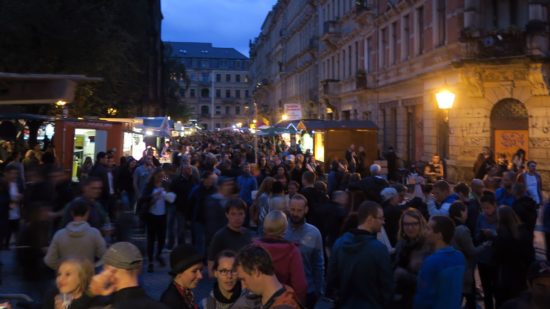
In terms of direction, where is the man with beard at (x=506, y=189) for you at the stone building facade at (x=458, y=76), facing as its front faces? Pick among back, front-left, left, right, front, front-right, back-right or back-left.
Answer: front-left

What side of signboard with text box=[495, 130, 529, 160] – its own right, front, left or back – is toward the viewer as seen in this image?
front

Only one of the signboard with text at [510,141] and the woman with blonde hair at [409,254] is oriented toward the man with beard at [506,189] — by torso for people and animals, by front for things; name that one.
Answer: the signboard with text

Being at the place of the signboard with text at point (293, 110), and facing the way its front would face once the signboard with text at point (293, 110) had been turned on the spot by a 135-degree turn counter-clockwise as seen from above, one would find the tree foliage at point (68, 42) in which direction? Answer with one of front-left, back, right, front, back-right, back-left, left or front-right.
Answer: back

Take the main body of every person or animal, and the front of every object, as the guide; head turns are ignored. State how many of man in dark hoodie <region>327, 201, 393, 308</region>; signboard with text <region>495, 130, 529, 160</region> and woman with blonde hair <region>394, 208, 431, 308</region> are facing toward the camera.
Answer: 2

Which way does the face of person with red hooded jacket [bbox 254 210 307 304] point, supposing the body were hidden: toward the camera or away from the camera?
away from the camera

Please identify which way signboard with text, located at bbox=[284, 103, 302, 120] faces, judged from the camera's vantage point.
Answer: facing the viewer

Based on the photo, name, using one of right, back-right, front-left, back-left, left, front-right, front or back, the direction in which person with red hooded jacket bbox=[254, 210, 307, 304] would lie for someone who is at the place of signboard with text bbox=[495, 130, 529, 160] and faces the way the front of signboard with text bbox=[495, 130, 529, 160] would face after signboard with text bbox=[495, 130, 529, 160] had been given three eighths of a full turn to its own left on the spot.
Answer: back-right

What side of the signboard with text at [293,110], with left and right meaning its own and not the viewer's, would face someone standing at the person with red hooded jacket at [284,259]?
front

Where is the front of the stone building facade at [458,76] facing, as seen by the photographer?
facing the viewer and to the left of the viewer
